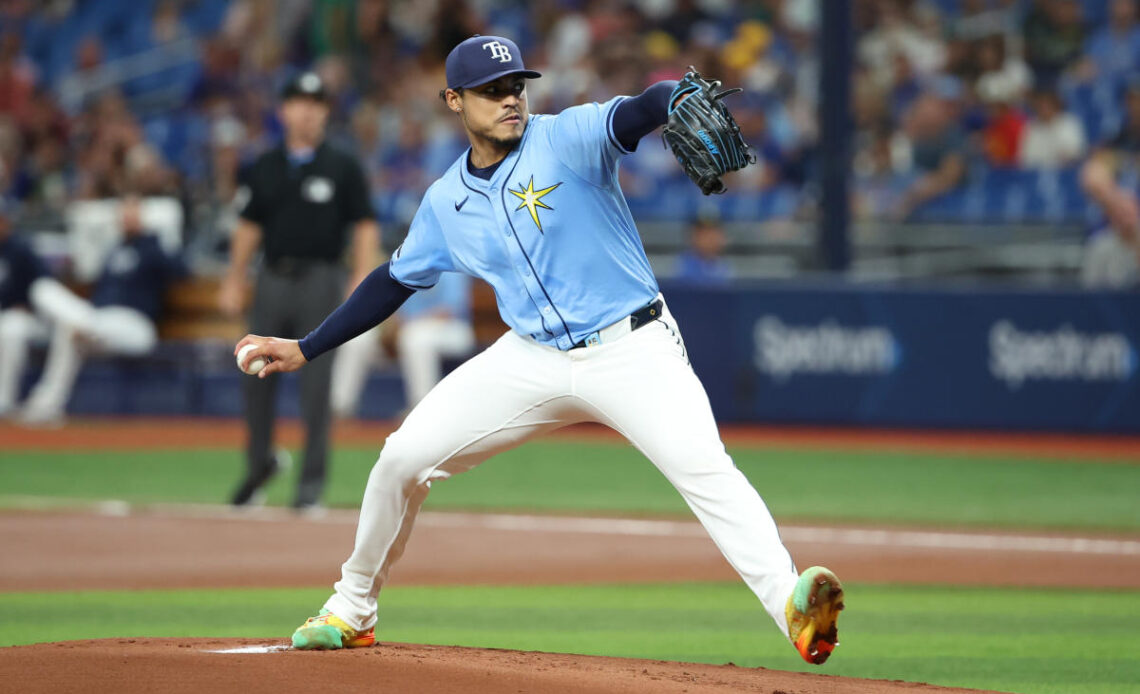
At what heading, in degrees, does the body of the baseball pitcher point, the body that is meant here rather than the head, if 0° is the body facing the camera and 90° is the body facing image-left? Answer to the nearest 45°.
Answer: approximately 0°

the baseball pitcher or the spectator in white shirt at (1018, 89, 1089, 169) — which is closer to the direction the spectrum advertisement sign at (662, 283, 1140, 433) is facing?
the baseball pitcher

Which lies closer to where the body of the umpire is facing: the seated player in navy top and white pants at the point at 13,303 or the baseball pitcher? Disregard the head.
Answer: the baseball pitcher

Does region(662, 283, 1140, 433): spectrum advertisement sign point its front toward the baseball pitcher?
yes

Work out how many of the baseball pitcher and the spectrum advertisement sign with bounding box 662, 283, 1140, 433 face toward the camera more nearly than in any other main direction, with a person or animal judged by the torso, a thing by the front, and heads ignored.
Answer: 2

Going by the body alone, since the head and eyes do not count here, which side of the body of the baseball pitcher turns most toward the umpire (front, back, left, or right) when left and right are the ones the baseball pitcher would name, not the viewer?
back

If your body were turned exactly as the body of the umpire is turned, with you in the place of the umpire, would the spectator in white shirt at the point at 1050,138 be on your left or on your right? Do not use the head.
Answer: on your left

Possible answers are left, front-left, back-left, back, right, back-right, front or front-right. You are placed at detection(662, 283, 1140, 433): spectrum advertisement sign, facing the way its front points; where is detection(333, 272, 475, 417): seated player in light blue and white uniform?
right

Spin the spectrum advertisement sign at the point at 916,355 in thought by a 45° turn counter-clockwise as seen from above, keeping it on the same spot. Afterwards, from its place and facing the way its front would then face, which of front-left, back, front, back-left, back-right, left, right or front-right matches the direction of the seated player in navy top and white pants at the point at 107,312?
back-right

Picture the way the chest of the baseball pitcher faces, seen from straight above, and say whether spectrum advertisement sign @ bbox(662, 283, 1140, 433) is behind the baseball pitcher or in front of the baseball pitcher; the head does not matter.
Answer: behind

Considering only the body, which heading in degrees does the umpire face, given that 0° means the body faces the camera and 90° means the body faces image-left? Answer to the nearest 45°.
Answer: approximately 0°

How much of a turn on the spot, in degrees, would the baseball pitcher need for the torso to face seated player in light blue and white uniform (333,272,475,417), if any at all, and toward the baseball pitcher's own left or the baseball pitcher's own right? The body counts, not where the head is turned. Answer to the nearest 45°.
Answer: approximately 180°

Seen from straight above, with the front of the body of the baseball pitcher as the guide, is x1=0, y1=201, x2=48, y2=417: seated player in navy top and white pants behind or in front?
behind
